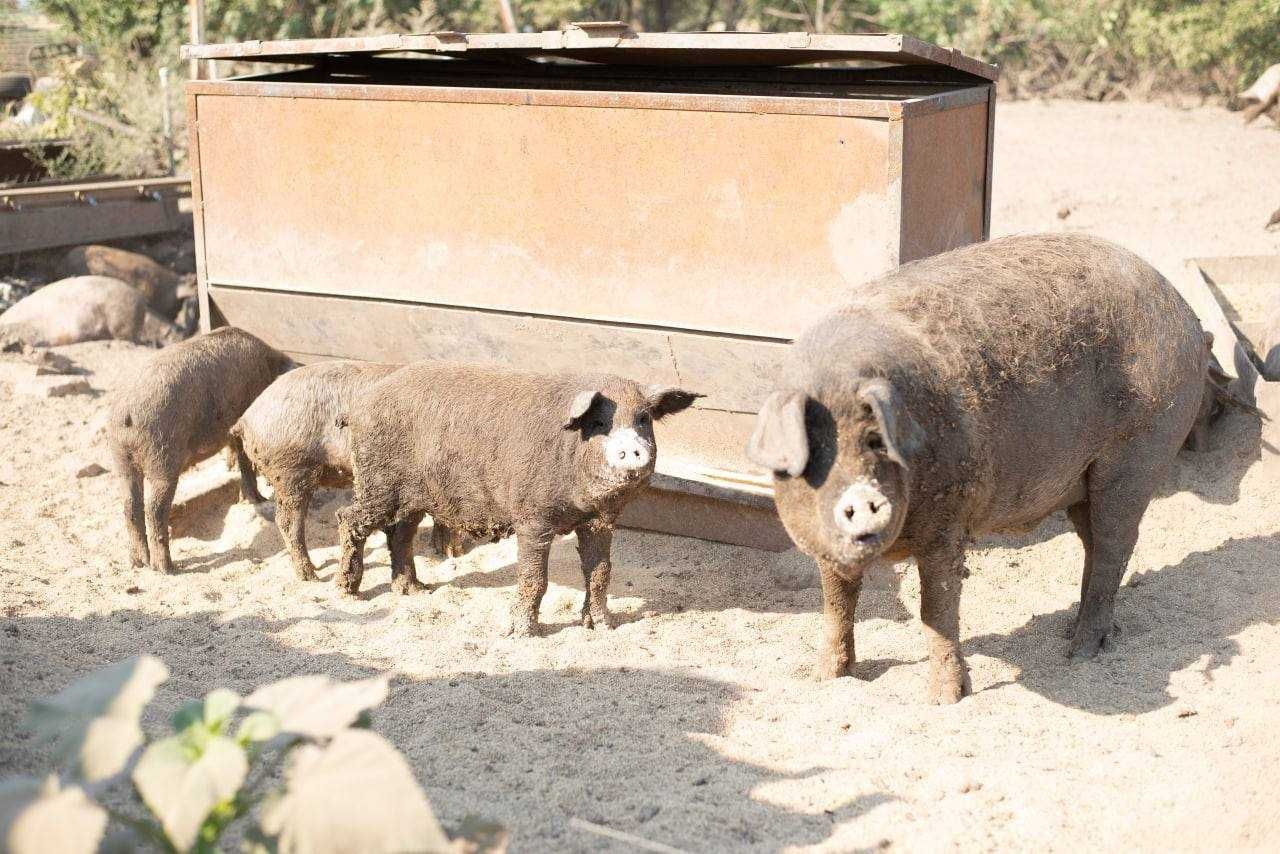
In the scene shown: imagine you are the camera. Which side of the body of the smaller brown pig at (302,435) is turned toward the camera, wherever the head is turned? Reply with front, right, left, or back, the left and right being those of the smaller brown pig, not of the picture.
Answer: right

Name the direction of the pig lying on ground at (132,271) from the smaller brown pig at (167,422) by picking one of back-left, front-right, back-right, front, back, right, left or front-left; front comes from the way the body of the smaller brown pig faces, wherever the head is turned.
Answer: front-left

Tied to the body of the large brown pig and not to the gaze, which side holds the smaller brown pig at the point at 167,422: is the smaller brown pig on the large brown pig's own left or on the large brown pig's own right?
on the large brown pig's own right

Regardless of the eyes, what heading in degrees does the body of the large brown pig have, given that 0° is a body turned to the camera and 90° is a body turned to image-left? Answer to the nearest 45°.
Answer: approximately 45°

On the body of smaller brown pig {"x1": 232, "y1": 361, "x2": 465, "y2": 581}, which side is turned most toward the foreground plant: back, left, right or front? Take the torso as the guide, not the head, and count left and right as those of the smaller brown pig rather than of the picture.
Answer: right

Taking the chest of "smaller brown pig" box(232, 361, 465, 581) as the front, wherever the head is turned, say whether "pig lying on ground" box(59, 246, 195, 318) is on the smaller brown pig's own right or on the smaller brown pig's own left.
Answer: on the smaller brown pig's own left

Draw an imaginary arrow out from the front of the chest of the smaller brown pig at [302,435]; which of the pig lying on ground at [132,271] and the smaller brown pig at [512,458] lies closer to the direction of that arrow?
the smaller brown pig

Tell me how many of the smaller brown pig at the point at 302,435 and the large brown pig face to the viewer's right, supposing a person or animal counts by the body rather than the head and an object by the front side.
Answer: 1

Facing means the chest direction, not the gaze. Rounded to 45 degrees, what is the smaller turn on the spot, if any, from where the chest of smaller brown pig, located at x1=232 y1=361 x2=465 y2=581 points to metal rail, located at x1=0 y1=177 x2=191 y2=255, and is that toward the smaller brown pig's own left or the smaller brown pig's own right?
approximately 90° to the smaller brown pig's own left

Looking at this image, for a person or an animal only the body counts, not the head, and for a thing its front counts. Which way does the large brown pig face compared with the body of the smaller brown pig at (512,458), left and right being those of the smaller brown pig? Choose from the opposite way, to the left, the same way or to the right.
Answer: to the right

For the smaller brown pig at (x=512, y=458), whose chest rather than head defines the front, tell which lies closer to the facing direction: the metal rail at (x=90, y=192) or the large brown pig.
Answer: the large brown pig

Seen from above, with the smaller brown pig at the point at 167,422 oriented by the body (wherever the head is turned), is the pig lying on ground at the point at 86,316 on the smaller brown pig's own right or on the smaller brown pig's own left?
on the smaller brown pig's own left

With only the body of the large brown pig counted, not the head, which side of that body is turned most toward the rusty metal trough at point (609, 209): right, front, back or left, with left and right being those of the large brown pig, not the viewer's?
right
